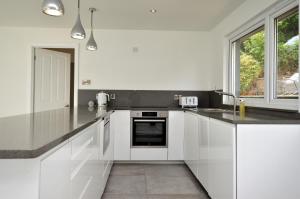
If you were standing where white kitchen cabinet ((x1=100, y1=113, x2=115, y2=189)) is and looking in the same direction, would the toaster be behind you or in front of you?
in front

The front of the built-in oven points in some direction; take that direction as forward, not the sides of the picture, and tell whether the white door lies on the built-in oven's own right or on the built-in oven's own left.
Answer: on the built-in oven's own right

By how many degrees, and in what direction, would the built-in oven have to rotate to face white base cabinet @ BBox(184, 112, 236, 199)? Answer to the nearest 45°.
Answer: approximately 45° to its left

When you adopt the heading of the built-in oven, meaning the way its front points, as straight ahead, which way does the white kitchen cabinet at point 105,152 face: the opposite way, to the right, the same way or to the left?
to the left

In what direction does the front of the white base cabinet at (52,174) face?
to the viewer's right

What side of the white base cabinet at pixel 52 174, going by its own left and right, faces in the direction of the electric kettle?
left

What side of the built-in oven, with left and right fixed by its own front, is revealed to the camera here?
front

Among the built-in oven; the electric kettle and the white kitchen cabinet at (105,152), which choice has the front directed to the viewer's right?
the white kitchen cabinet

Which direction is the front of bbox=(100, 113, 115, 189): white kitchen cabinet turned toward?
to the viewer's right

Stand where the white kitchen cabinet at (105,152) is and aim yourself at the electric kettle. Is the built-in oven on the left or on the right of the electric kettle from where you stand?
right
